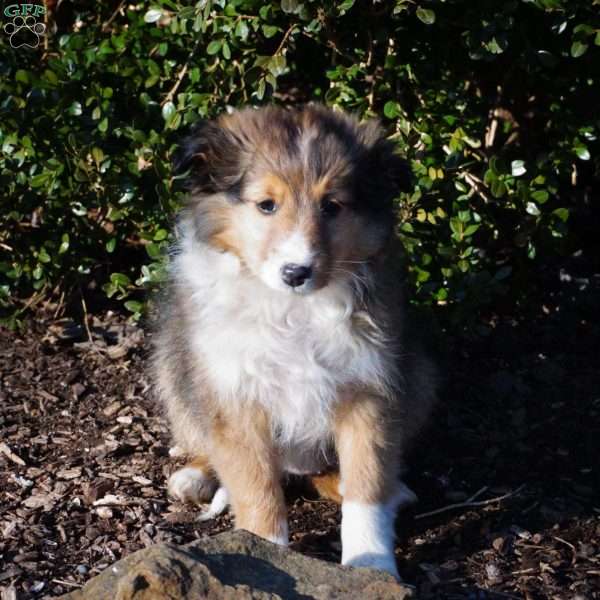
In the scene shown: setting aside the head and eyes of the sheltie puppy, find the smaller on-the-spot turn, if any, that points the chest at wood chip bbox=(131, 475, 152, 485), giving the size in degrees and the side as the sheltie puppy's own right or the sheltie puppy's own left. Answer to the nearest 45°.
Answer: approximately 135° to the sheltie puppy's own right

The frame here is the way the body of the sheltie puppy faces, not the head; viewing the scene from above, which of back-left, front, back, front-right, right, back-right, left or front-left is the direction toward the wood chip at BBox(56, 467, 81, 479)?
back-right

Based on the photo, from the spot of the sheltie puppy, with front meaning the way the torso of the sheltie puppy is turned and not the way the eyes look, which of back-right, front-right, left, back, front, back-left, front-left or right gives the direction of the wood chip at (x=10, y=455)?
back-right

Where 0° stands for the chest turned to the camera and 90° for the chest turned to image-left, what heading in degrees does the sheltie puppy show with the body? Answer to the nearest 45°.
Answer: approximately 0°

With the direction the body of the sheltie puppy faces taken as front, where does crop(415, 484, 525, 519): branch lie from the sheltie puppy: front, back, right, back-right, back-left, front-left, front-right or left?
back-left

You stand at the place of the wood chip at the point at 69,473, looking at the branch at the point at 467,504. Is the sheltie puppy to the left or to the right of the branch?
right

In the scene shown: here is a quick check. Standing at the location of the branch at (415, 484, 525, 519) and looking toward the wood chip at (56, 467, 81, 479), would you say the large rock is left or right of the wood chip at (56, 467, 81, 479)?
left
